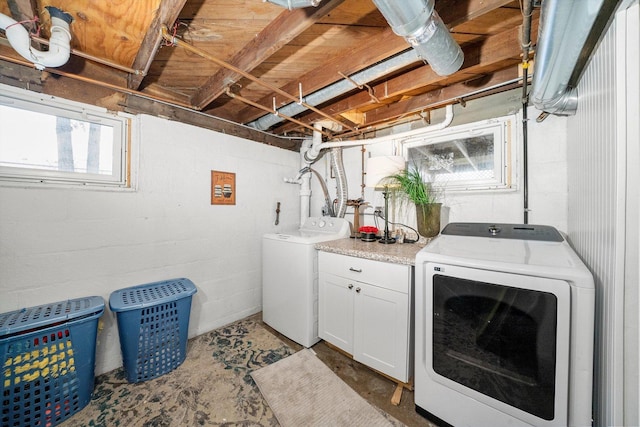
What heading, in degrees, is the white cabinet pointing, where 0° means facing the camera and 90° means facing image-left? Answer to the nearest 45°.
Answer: approximately 45°

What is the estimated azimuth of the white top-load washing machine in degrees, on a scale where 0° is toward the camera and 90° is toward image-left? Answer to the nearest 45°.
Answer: approximately 45°

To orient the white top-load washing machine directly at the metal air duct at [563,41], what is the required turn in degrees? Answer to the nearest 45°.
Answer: approximately 90° to its left
